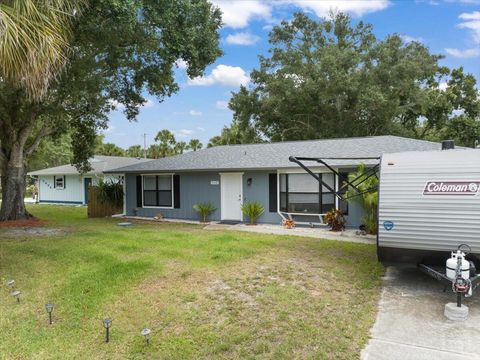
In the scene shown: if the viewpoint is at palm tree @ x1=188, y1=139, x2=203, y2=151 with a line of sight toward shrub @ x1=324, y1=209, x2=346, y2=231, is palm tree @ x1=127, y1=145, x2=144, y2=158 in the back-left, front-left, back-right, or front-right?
back-right

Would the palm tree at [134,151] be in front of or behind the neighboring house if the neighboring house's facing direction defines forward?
behind

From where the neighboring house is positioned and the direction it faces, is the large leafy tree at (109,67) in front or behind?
in front

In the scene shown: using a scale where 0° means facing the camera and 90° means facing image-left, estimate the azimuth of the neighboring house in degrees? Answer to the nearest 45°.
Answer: approximately 0°

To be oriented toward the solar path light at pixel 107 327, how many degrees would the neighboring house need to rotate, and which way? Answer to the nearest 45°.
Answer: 0° — it already faces it

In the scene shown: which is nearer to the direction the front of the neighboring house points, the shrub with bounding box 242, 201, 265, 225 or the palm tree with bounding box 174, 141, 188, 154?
the shrub

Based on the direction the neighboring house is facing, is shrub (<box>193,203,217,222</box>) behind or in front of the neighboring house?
in front

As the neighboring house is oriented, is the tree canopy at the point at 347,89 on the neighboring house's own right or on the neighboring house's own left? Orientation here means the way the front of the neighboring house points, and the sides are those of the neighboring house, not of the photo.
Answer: on the neighboring house's own left

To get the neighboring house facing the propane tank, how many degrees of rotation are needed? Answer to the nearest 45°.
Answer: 0° — it already faces it

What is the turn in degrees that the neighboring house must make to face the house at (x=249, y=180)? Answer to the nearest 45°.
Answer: approximately 45° to its left
